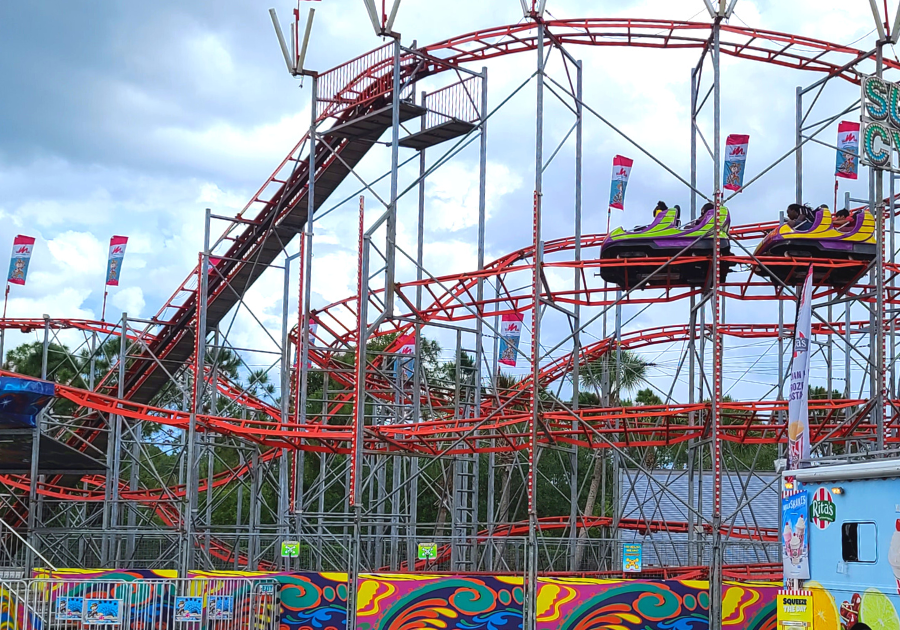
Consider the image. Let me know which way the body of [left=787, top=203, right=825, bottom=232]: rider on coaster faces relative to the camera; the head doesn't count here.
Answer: to the viewer's left

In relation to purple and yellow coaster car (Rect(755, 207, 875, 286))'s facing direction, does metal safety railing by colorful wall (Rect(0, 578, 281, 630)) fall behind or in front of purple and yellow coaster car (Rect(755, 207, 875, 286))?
in front

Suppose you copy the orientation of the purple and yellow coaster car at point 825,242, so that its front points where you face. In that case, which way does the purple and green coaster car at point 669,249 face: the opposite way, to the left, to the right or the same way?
the same way

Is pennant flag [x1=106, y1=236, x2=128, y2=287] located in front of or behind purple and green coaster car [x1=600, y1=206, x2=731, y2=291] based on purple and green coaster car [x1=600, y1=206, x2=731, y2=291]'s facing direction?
in front

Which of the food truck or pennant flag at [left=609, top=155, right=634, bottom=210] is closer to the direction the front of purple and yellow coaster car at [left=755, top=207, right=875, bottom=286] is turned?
the pennant flag

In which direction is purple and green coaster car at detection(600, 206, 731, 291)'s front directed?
to the viewer's left

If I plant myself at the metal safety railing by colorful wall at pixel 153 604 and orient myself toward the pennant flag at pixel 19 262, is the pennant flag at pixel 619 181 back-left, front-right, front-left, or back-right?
front-right

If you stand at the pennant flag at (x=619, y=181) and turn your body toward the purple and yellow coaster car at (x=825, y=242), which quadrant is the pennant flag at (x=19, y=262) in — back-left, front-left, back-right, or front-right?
back-right

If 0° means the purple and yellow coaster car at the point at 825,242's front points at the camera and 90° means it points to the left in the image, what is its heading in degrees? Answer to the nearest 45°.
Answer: approximately 90°

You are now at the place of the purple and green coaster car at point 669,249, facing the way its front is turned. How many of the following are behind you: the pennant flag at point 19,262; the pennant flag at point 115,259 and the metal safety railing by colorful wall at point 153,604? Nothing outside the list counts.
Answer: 0

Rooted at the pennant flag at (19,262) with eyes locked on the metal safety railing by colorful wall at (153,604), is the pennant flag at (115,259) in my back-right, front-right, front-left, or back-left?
front-left

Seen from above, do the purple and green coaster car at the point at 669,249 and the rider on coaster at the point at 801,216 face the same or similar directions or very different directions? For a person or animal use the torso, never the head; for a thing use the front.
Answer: same or similar directions

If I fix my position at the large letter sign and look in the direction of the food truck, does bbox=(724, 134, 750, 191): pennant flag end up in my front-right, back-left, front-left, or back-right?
back-right
